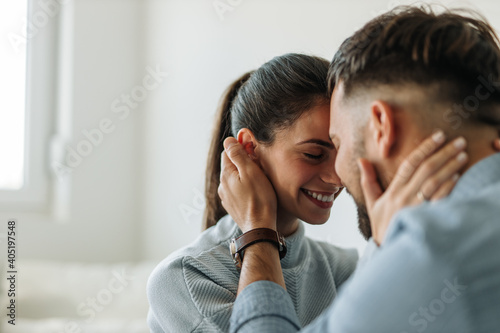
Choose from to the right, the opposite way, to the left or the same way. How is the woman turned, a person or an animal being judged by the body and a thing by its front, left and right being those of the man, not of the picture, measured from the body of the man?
the opposite way

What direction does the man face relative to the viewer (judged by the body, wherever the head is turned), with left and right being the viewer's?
facing away from the viewer and to the left of the viewer

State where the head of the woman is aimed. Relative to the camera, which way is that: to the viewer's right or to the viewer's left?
to the viewer's right
